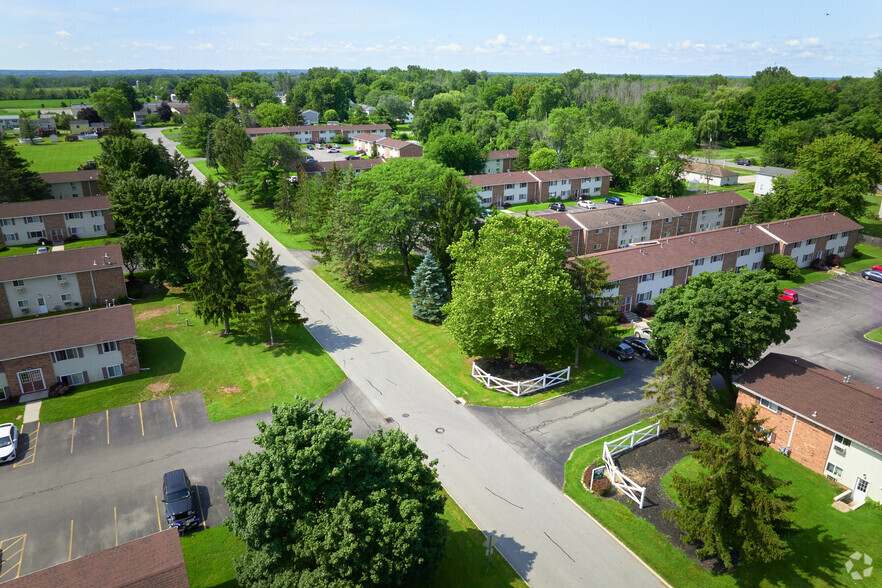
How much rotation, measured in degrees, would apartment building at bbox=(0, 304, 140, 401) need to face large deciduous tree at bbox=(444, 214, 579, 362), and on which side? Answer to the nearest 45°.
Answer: approximately 45° to its left

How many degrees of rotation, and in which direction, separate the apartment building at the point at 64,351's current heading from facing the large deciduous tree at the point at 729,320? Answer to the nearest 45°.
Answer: approximately 45° to its left

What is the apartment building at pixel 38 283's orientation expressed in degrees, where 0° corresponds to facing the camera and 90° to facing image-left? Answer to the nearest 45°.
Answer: approximately 0°

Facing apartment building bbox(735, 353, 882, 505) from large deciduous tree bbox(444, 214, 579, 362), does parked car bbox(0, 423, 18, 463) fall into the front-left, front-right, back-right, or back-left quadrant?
back-right

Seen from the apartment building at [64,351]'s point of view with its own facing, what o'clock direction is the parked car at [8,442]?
The parked car is roughly at 1 o'clock from the apartment building.

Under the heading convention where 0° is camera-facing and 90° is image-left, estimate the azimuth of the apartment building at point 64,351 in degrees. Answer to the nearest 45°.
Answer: approximately 0°

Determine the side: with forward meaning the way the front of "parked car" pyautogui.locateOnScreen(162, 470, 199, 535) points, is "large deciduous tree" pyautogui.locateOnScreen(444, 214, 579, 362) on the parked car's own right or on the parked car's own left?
on the parked car's own left

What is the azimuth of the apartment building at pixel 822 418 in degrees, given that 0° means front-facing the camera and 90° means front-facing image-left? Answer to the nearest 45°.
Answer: approximately 45°

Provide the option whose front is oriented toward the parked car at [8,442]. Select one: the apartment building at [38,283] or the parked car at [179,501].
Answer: the apartment building

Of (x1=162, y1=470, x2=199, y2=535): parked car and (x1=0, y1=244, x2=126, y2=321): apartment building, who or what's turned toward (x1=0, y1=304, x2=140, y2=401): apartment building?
(x1=0, y1=244, x2=126, y2=321): apartment building
